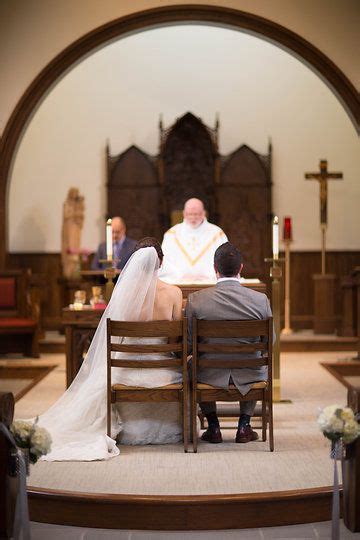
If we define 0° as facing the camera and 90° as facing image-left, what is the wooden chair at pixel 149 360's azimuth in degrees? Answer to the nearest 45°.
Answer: approximately 180°

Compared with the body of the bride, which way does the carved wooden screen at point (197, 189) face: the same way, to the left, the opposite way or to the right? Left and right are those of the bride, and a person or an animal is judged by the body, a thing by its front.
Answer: the opposite way

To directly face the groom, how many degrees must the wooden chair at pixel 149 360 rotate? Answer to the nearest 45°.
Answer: approximately 90° to its right

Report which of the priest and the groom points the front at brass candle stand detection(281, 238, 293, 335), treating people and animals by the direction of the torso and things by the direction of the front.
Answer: the groom

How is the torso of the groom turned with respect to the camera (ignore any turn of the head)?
away from the camera

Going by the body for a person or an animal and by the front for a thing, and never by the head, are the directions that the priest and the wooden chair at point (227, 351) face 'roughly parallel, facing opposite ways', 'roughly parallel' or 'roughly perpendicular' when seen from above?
roughly parallel, facing opposite ways

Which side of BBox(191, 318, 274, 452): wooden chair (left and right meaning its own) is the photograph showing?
back

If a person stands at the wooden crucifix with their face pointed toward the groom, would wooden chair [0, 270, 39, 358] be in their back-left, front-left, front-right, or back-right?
front-right

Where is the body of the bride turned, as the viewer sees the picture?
away from the camera

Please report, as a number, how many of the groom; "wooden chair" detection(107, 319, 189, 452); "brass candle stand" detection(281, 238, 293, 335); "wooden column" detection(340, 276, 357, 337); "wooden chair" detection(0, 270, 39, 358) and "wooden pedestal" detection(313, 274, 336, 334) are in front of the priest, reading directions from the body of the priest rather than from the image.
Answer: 2

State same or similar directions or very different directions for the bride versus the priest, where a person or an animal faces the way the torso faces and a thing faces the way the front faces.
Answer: very different directions

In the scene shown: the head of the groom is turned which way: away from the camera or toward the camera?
away from the camera

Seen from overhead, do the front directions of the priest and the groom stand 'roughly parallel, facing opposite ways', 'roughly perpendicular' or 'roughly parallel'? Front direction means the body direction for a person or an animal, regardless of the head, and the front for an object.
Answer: roughly parallel, facing opposite ways

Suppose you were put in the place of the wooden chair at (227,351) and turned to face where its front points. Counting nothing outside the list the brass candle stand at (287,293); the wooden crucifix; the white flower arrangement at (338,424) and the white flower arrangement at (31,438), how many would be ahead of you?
2

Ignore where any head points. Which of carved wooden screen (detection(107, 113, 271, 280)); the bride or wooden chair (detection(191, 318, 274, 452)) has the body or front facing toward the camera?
the carved wooden screen

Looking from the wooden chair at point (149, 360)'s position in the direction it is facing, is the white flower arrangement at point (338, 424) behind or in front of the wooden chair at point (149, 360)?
behind

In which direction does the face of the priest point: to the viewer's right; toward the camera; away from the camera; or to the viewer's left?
toward the camera

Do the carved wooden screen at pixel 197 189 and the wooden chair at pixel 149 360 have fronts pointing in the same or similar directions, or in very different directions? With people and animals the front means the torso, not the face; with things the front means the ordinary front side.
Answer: very different directions

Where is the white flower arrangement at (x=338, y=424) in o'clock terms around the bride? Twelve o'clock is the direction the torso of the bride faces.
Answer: The white flower arrangement is roughly at 5 o'clock from the bride.

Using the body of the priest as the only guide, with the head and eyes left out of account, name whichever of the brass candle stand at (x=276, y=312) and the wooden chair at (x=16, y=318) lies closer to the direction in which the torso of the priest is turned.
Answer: the brass candle stand

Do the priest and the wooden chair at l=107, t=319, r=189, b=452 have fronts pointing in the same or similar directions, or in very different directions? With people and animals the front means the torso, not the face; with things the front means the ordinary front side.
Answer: very different directions
